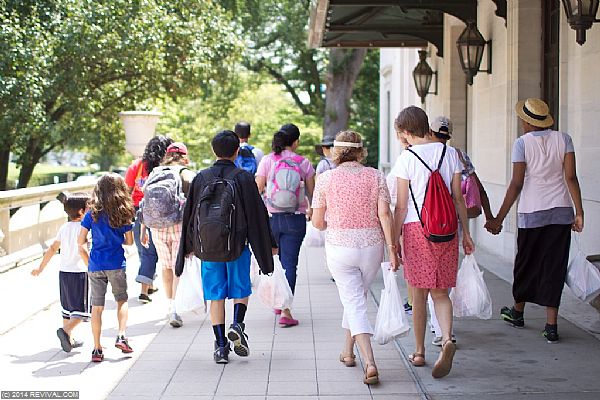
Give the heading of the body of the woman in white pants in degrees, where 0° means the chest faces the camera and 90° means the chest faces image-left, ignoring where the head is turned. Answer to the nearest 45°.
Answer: approximately 180°

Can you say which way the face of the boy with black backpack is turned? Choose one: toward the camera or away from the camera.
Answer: away from the camera

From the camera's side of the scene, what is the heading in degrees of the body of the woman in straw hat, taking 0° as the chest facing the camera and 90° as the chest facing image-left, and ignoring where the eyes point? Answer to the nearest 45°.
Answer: approximately 180°

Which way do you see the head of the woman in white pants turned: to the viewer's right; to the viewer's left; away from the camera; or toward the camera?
away from the camera

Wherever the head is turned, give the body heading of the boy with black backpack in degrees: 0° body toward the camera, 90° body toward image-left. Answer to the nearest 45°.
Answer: approximately 180°
